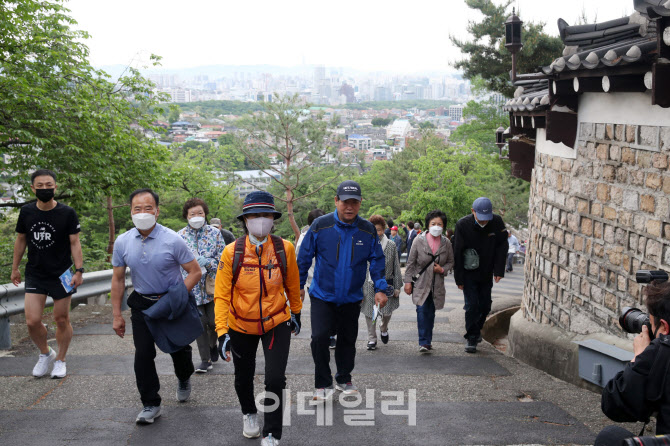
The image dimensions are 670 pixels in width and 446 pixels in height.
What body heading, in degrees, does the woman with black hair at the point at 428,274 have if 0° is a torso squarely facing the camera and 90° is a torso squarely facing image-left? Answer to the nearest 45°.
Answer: approximately 0°

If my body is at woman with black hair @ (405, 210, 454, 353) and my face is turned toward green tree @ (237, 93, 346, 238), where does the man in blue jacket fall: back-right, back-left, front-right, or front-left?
back-left

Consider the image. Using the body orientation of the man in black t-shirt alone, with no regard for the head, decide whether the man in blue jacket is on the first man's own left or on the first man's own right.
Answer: on the first man's own left

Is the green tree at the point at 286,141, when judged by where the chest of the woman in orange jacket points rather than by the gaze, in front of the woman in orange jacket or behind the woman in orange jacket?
behind

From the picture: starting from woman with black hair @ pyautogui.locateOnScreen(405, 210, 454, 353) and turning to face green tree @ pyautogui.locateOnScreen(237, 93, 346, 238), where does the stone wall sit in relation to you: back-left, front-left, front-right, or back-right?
back-right

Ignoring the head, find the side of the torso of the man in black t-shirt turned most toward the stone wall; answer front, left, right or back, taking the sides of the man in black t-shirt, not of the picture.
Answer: left
